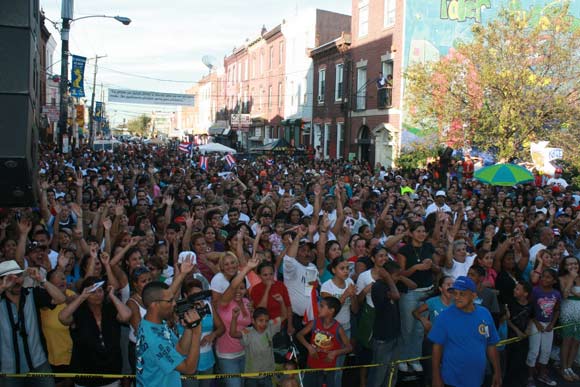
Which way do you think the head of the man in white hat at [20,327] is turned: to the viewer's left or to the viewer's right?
to the viewer's right

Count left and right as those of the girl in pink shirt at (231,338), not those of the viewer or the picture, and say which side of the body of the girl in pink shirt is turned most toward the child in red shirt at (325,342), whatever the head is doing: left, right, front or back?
left

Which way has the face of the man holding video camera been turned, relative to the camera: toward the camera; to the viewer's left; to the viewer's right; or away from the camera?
to the viewer's right

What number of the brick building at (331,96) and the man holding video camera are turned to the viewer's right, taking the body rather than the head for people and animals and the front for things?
1

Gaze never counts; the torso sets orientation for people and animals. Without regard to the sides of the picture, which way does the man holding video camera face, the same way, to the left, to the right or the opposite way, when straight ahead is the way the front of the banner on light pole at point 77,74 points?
to the left

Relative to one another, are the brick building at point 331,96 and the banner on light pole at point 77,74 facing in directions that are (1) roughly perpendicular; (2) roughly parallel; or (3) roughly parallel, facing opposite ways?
roughly perpendicular

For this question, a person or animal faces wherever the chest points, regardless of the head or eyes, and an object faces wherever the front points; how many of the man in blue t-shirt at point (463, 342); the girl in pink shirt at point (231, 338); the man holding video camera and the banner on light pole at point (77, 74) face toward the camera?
3

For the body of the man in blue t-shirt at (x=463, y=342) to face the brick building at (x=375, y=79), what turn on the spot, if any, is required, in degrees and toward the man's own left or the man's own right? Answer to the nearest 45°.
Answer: approximately 180°

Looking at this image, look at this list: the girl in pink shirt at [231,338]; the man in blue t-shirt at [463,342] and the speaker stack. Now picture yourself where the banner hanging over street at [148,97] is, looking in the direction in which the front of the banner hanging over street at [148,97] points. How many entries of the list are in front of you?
3

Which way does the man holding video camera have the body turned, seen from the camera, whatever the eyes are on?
to the viewer's right

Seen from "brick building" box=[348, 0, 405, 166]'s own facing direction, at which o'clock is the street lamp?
The street lamp is roughly at 12 o'clock from the brick building.

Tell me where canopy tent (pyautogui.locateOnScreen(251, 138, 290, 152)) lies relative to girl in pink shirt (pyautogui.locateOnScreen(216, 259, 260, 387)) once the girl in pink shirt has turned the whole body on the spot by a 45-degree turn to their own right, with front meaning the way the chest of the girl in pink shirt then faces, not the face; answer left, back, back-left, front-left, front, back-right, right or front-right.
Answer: back-right

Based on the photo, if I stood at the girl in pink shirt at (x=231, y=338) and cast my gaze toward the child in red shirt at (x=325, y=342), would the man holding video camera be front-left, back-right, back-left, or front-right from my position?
back-right
